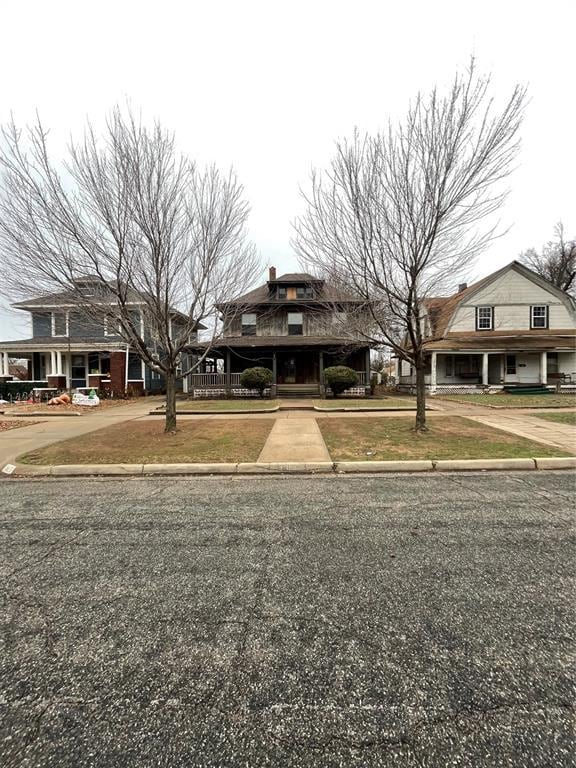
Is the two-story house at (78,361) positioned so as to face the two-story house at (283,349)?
no

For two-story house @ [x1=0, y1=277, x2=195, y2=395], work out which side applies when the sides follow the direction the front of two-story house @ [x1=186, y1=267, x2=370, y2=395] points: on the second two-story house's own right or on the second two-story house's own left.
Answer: on the second two-story house's own right

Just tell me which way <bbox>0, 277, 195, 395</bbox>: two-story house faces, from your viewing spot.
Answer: facing the viewer

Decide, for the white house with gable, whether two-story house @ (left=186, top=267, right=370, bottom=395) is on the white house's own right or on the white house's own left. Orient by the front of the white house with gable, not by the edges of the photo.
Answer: on the white house's own right

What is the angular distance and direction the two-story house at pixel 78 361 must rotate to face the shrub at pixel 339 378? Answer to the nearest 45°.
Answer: approximately 45° to its left

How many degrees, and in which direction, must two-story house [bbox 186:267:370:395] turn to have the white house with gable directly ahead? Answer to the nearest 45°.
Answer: approximately 90° to its left

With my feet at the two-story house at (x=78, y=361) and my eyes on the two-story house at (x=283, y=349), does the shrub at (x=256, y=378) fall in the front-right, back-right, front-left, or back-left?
front-right

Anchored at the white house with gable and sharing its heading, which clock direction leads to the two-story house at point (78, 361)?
The two-story house is roughly at 2 o'clock from the white house with gable.

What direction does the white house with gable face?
toward the camera

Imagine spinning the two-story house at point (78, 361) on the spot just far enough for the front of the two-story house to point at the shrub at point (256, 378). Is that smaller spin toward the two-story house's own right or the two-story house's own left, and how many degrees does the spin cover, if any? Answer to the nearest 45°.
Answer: approximately 45° to the two-story house's own left

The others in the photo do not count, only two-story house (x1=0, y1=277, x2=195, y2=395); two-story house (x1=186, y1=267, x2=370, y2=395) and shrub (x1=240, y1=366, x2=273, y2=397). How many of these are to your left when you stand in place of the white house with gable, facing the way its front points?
0
